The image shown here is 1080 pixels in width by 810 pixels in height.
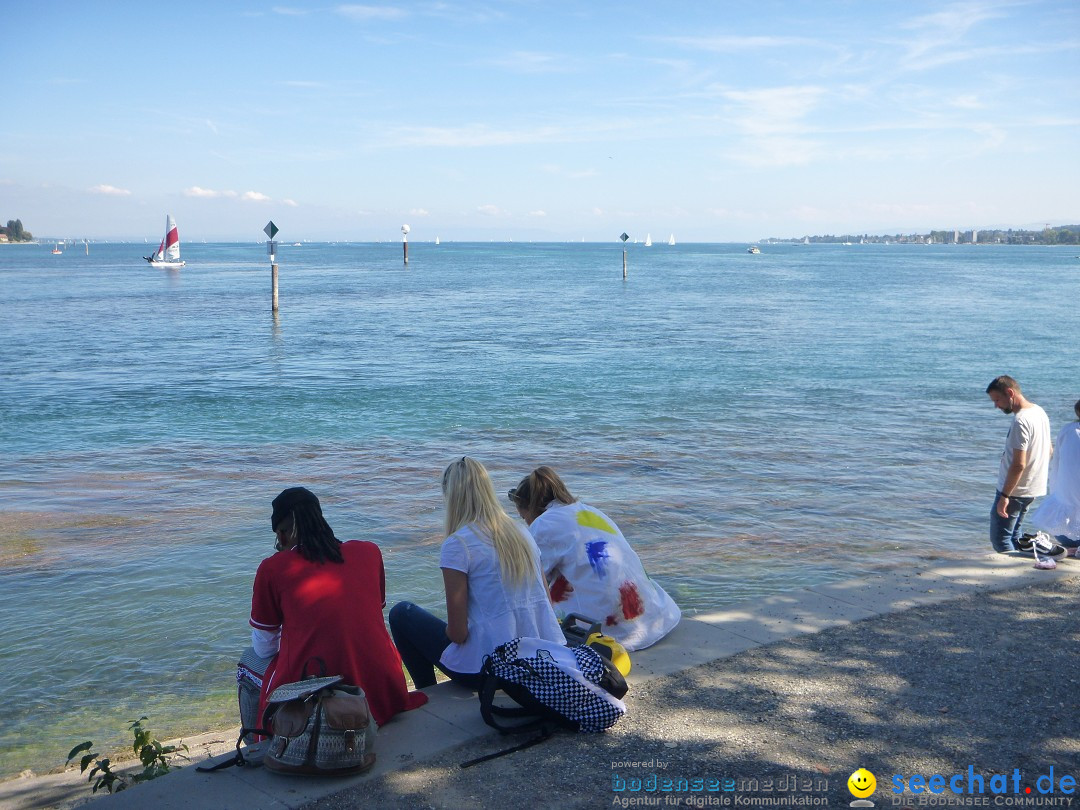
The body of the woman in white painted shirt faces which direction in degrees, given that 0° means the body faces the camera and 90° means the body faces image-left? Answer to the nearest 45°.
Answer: approximately 135°

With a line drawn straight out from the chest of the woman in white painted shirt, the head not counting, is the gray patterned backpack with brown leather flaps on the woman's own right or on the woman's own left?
on the woman's own left

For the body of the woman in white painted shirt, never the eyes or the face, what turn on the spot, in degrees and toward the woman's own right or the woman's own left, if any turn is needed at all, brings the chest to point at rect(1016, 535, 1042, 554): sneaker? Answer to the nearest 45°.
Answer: approximately 90° to the woman's own right

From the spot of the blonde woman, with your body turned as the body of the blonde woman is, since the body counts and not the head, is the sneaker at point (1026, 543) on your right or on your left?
on your right

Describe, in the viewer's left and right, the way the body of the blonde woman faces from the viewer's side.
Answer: facing away from the viewer and to the left of the viewer

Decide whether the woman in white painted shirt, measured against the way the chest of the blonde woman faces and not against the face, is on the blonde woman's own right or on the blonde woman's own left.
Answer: on the blonde woman's own right

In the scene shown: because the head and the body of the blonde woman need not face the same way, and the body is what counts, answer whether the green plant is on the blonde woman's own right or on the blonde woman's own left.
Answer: on the blonde woman's own left

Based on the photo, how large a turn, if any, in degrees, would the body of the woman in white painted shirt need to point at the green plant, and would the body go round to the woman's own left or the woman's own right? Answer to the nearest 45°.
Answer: approximately 90° to the woman's own left
